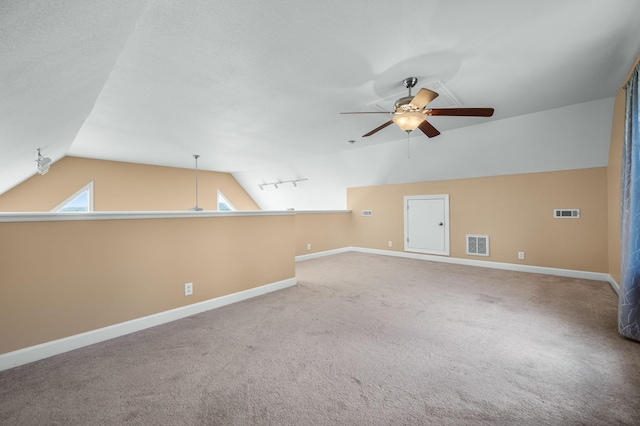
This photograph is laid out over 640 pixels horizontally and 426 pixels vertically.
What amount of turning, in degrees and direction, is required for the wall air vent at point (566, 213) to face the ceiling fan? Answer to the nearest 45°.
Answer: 0° — it already faces it

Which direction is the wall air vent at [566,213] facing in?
toward the camera

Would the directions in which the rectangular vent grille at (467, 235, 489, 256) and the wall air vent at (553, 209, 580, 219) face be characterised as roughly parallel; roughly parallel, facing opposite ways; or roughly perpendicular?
roughly parallel

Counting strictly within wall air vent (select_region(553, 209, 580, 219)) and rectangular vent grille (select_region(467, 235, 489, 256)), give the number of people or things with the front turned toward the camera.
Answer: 2

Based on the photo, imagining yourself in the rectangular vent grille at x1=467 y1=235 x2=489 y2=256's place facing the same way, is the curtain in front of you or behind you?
in front

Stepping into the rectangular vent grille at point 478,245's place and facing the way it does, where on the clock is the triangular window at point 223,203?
The triangular window is roughly at 3 o'clock from the rectangular vent grille.

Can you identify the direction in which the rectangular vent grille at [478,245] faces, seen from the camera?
facing the viewer

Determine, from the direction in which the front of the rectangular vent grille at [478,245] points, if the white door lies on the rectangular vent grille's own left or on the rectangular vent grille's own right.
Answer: on the rectangular vent grille's own right

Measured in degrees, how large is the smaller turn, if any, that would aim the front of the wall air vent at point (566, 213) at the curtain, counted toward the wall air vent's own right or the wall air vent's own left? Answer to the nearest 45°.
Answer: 0° — it already faces it

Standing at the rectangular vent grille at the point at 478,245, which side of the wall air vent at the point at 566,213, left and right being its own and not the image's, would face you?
right

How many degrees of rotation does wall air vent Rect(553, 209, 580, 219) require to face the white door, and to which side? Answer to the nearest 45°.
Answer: approximately 90° to its right
